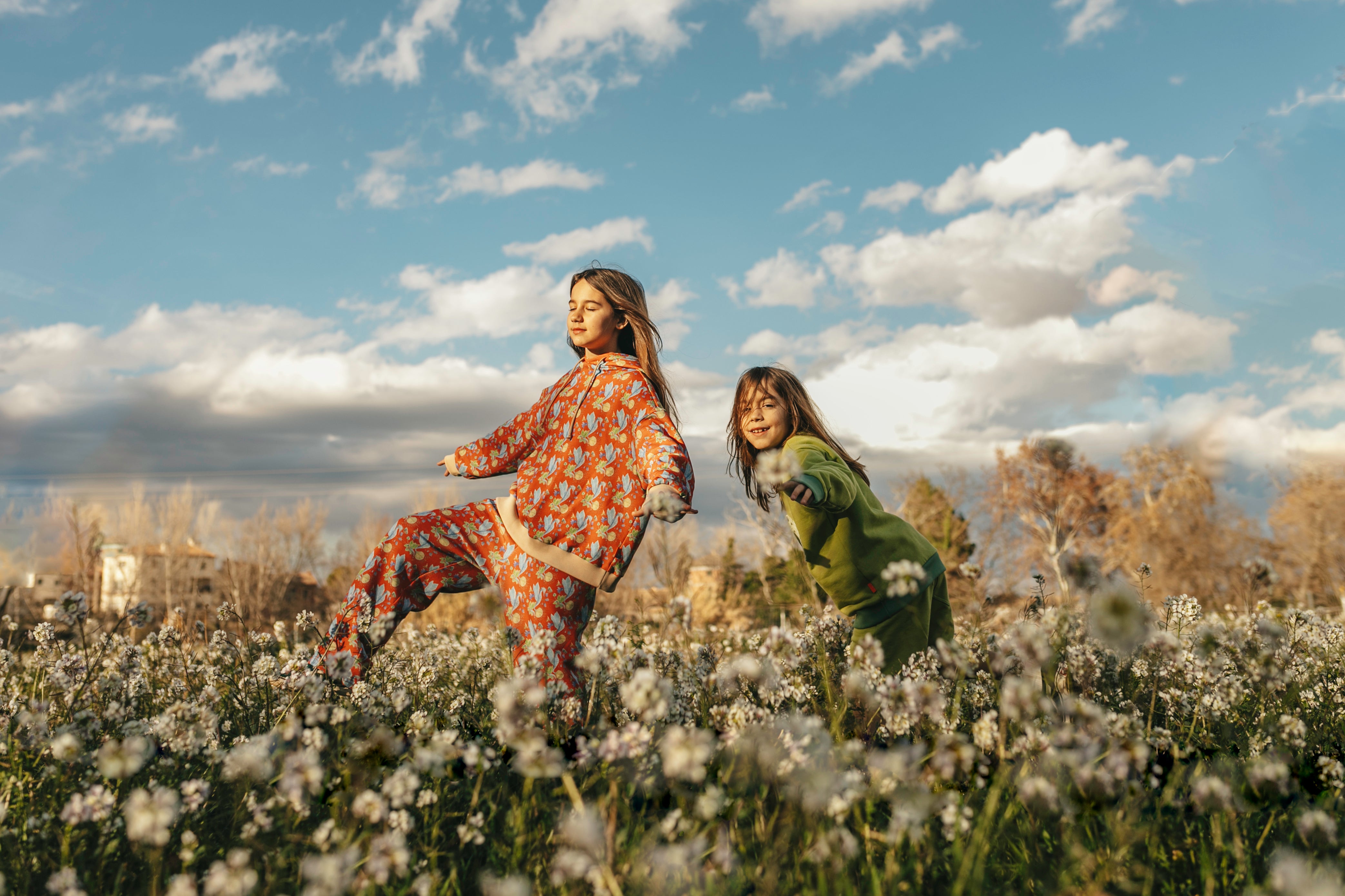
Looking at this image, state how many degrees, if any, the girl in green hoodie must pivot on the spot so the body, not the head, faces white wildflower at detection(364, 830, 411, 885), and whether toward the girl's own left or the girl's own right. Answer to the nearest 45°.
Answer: approximately 45° to the girl's own left

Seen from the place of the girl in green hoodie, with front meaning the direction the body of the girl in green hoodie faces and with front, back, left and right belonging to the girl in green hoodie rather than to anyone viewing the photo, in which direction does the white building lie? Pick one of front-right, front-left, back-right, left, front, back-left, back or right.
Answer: right

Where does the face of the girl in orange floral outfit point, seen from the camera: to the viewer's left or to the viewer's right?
to the viewer's left

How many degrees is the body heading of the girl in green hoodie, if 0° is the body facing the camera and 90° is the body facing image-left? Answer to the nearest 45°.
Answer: approximately 45°

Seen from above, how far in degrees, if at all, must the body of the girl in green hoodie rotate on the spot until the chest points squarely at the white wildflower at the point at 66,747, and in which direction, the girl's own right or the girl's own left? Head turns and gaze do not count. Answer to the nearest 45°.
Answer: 0° — they already face it

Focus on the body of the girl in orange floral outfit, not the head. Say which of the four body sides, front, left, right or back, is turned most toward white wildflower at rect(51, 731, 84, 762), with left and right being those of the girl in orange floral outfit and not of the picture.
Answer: front

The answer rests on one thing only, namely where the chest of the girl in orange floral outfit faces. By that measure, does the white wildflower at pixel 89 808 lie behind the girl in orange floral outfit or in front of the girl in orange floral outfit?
in front

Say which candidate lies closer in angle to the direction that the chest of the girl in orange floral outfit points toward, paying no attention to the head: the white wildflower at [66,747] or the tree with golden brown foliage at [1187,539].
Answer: the white wildflower

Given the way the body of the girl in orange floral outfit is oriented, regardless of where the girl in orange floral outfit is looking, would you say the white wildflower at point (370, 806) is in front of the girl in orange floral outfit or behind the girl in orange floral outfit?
in front

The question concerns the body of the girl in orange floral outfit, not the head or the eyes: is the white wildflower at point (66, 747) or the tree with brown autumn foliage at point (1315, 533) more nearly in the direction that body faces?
the white wildflower

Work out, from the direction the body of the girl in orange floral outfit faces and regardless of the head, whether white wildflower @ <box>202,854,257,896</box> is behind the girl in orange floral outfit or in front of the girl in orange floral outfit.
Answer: in front

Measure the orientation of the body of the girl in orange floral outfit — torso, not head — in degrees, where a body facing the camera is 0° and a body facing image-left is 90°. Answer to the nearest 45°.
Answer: approximately 45°

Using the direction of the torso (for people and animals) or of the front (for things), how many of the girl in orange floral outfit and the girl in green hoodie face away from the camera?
0
